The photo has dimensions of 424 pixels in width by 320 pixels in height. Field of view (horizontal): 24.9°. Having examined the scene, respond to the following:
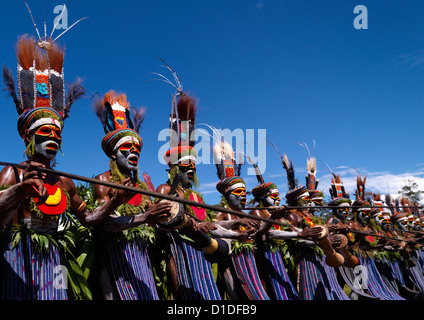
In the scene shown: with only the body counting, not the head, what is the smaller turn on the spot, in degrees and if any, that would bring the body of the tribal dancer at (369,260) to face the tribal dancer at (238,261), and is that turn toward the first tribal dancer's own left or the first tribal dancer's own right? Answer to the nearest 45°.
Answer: approximately 45° to the first tribal dancer's own right

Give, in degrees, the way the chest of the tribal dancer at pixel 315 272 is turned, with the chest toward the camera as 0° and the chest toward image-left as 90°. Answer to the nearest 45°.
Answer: approximately 315°

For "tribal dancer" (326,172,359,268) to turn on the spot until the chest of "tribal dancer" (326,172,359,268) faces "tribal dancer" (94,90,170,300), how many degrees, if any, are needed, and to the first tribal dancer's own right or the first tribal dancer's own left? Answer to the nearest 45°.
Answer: approximately 45° to the first tribal dancer's own right

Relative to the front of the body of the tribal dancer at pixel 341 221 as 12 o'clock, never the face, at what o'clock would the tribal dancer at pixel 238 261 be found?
the tribal dancer at pixel 238 261 is roughly at 2 o'clock from the tribal dancer at pixel 341 221.

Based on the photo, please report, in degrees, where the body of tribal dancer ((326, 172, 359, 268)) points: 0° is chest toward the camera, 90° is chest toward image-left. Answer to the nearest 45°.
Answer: approximately 315°

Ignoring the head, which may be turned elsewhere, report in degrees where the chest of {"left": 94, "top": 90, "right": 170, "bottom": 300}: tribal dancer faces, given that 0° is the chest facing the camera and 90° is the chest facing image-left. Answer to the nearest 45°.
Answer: approximately 315°

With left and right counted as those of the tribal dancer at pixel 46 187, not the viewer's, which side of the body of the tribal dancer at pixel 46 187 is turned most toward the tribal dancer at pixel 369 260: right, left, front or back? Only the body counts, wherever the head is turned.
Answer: left
